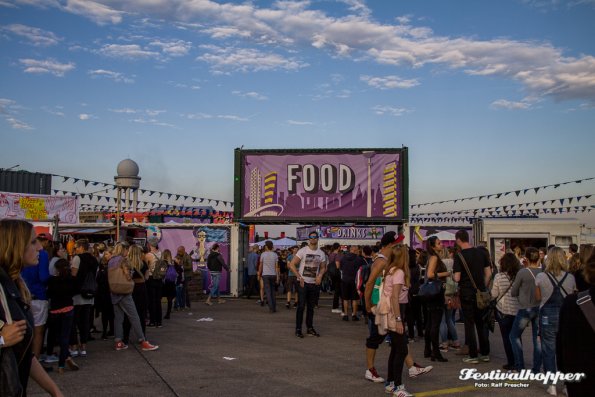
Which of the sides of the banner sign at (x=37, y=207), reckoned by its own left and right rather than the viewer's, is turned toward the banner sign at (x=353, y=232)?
left

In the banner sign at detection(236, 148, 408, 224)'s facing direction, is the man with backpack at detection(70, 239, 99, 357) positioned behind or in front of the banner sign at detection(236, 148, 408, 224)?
in front

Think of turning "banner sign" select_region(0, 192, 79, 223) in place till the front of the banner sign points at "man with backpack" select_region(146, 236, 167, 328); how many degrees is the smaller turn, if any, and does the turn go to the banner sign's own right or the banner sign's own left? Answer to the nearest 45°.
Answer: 0° — it already faces them

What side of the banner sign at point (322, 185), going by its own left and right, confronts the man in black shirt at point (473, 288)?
front

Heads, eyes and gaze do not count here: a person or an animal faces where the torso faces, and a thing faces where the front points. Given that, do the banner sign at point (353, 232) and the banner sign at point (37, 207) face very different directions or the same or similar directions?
same or similar directions

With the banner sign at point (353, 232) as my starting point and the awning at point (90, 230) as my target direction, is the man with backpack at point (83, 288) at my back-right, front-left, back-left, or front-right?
front-left

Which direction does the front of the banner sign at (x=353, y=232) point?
toward the camera

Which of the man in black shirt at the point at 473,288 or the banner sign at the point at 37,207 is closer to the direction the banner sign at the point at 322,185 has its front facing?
the man in black shirt

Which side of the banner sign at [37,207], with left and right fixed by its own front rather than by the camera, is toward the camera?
front

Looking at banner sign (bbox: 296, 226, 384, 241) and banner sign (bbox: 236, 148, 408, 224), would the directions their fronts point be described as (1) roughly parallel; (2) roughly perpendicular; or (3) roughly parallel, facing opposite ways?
roughly parallel

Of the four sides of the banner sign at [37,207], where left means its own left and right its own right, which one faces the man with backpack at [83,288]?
front
